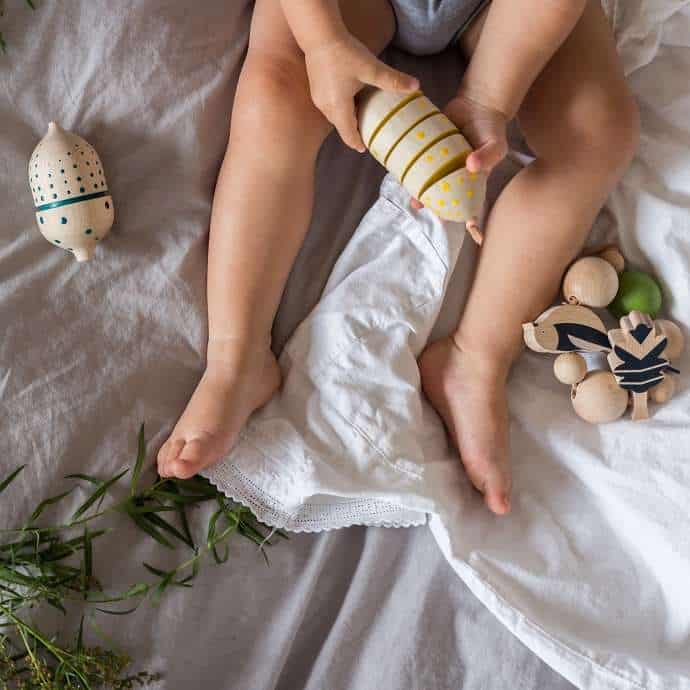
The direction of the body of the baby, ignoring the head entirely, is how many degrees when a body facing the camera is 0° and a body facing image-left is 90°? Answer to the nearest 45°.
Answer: approximately 0°
